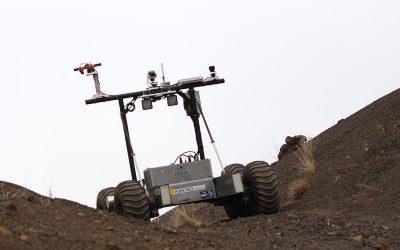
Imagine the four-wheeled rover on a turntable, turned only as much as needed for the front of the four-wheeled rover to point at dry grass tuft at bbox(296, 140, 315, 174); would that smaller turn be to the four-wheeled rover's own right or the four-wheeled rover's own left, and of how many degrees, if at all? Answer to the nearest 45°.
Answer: approximately 135° to the four-wheeled rover's own left

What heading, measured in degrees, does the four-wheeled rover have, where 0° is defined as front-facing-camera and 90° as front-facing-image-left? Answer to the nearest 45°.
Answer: approximately 0°

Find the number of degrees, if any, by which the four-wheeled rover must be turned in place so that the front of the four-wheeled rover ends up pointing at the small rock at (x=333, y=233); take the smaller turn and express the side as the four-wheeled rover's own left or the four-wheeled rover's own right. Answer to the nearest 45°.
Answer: approximately 45° to the four-wheeled rover's own left

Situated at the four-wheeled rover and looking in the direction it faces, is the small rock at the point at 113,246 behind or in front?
in front

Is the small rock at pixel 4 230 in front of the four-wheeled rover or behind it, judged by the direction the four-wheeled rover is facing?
in front

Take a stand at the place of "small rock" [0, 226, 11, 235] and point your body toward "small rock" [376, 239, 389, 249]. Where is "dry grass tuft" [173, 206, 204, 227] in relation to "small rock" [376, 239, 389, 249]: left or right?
left

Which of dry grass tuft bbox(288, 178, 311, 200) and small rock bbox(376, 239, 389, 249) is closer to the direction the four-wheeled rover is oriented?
the small rock

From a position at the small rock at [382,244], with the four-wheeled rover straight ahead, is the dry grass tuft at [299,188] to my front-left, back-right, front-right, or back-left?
front-right
